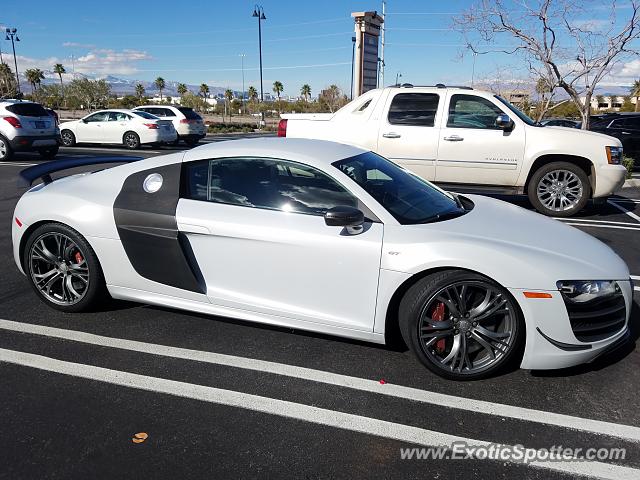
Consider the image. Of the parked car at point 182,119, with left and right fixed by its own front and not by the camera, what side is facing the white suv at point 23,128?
left

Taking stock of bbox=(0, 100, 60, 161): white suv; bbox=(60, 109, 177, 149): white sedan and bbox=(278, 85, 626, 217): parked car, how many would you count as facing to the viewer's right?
1

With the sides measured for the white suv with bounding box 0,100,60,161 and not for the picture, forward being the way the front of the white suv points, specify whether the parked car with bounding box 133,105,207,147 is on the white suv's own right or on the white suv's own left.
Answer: on the white suv's own right

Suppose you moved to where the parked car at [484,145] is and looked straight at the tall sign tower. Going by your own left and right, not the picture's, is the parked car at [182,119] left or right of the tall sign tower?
left

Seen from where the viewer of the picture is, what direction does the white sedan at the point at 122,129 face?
facing away from the viewer and to the left of the viewer

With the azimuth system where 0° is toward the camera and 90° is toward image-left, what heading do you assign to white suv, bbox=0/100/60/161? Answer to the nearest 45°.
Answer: approximately 135°

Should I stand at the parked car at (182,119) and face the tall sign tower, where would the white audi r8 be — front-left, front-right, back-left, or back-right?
back-right

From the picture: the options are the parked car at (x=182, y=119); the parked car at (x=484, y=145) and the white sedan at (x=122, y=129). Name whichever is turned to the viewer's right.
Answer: the parked car at (x=484, y=145)

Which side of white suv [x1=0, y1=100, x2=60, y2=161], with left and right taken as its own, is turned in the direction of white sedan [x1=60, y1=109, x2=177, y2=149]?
right

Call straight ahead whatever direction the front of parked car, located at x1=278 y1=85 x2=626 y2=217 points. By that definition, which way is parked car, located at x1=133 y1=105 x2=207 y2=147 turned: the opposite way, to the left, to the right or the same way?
the opposite way

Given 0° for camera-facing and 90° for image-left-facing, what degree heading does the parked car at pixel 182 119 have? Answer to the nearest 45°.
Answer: approximately 135°

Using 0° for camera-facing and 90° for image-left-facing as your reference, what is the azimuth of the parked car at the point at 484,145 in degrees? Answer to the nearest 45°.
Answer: approximately 270°
